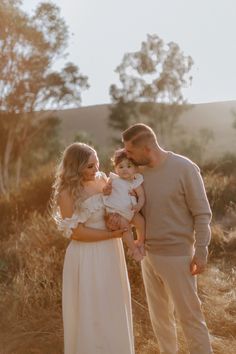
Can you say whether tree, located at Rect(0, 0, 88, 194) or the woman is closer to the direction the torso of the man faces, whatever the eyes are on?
the woman

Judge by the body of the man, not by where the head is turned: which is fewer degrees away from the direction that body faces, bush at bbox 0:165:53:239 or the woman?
the woman

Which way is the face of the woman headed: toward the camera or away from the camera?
toward the camera

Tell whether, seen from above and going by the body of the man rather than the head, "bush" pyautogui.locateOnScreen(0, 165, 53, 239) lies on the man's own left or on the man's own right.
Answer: on the man's own right

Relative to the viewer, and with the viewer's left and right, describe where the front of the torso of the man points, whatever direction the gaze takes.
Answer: facing the viewer and to the left of the viewer
